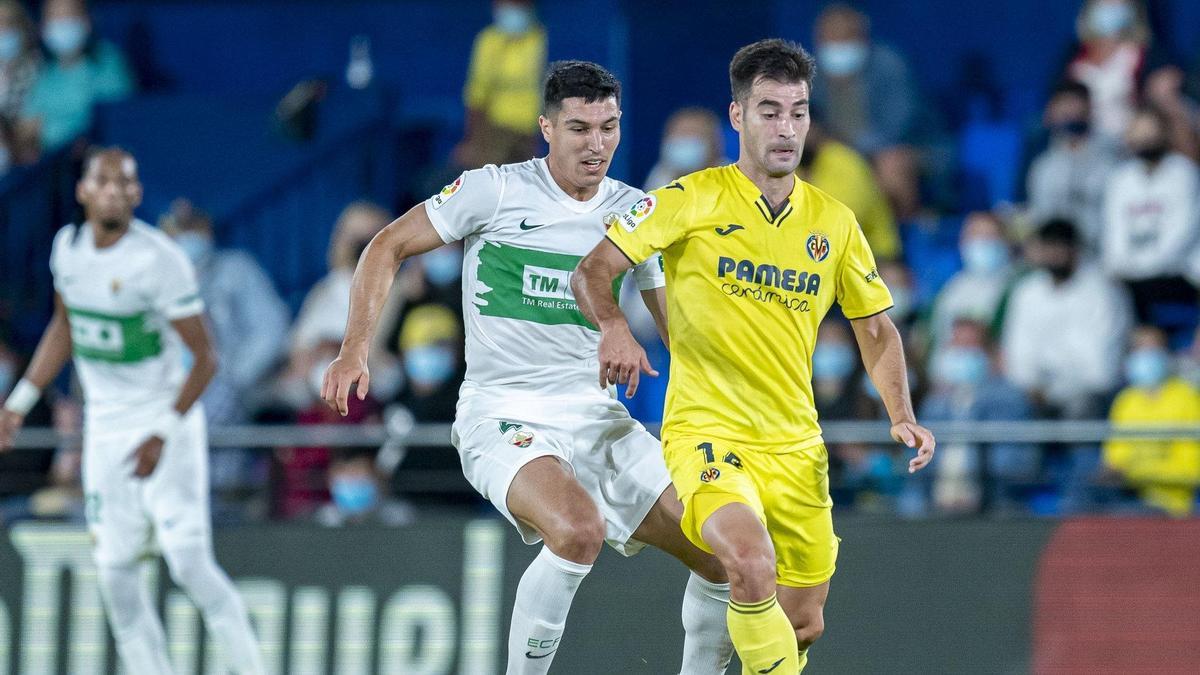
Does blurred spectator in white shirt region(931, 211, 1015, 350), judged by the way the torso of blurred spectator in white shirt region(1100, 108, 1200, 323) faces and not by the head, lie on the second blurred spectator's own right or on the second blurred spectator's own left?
on the second blurred spectator's own right

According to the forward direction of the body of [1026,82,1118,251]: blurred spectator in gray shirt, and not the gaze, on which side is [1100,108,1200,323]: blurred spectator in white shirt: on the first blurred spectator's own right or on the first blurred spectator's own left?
on the first blurred spectator's own left

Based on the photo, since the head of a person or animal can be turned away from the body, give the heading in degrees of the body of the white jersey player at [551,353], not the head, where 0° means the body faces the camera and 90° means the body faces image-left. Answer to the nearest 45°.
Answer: approximately 315°

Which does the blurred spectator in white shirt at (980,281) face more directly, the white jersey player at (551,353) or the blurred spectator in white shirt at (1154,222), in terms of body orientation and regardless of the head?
the white jersey player

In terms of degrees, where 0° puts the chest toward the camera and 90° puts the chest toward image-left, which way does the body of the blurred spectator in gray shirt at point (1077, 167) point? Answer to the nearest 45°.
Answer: approximately 0°

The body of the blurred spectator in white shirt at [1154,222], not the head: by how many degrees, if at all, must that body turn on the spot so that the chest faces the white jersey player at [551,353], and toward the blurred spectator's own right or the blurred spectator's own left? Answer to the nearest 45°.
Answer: approximately 45° to the blurred spectator's own right
